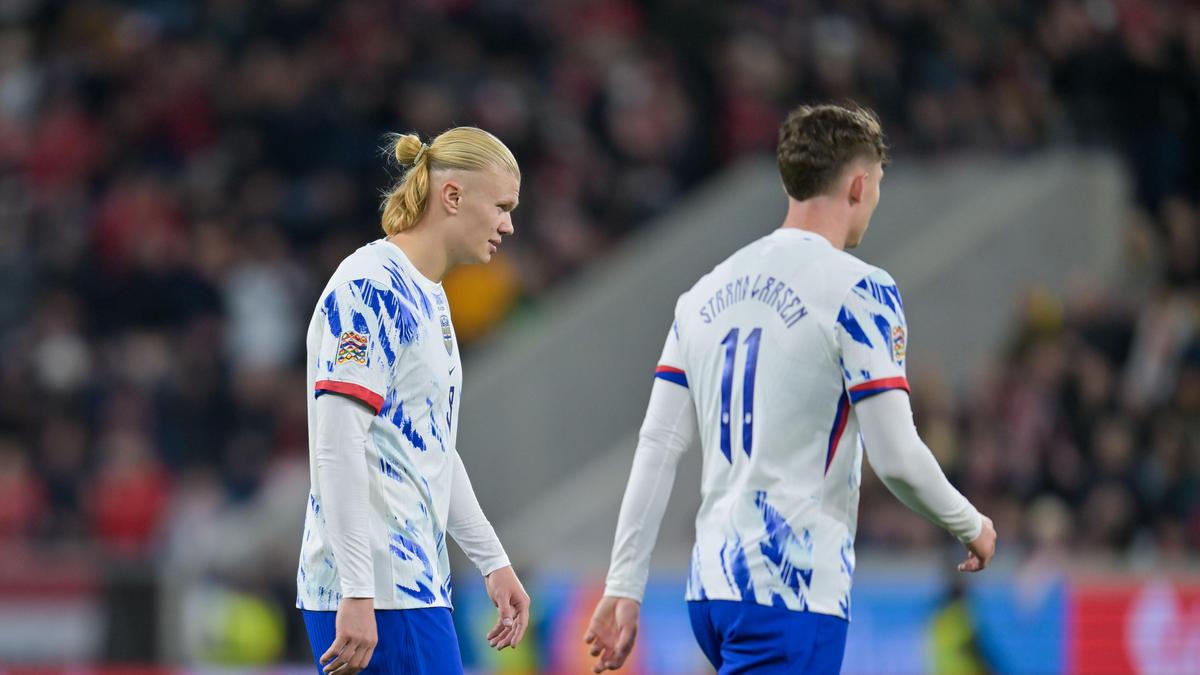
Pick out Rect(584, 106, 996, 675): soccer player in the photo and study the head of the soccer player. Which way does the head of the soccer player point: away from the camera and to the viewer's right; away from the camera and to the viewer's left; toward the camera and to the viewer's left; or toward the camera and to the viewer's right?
away from the camera and to the viewer's right

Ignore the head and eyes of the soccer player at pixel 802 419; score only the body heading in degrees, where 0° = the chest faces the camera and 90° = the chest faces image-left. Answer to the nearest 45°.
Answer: approximately 225°

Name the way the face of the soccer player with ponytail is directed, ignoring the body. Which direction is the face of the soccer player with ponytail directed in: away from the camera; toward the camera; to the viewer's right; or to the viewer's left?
to the viewer's right

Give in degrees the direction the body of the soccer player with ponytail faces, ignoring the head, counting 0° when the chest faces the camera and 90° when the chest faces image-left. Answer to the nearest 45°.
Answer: approximately 270°

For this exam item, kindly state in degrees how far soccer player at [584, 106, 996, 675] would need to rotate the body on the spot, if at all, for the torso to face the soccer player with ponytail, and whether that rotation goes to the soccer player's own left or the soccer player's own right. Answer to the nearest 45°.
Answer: approximately 135° to the soccer player's own left

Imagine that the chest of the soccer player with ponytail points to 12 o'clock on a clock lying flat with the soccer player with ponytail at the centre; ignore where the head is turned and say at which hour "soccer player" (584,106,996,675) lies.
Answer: The soccer player is roughly at 12 o'clock from the soccer player with ponytail.
